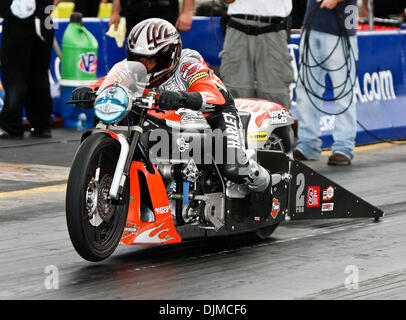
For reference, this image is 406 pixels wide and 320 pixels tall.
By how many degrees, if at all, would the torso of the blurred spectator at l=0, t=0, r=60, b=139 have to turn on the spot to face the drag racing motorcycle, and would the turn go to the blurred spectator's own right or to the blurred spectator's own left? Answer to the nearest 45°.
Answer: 0° — they already face it

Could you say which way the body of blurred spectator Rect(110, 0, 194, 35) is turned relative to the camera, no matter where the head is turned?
toward the camera

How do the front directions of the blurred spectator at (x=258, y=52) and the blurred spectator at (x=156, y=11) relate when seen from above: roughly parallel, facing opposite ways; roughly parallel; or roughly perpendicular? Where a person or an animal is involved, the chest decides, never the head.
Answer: roughly parallel

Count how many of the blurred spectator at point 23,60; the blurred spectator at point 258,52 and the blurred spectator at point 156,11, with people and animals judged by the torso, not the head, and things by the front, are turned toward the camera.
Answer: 3

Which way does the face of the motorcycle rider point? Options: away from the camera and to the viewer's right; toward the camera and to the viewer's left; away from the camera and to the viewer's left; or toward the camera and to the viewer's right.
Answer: toward the camera and to the viewer's left

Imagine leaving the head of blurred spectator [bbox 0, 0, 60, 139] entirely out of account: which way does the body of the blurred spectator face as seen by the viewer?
toward the camera

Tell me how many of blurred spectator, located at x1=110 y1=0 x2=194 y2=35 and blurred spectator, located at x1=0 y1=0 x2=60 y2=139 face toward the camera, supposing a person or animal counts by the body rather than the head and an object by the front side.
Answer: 2

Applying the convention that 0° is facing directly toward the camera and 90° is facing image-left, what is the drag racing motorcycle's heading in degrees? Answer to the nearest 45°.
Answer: approximately 45°

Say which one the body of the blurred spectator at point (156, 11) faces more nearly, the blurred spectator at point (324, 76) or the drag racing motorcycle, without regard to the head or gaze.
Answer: the drag racing motorcycle

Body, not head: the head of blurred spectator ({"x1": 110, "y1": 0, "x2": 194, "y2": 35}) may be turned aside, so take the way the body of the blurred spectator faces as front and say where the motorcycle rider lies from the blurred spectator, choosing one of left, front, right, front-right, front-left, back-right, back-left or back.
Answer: front

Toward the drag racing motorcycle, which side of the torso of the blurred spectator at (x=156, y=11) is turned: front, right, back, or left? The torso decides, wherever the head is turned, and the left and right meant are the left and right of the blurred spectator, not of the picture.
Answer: front
